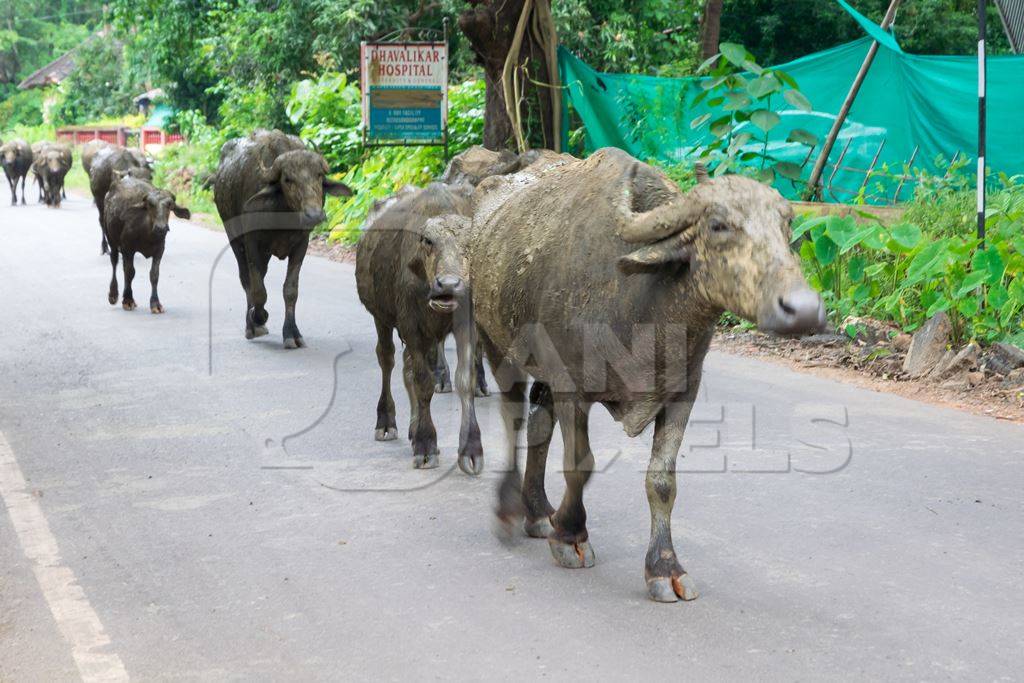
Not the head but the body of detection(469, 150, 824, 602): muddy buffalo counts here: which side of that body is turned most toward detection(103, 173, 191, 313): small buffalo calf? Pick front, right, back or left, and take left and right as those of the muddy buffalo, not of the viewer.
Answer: back

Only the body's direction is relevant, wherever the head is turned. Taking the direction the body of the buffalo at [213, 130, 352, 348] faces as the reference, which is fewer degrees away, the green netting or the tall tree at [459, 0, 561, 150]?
the green netting

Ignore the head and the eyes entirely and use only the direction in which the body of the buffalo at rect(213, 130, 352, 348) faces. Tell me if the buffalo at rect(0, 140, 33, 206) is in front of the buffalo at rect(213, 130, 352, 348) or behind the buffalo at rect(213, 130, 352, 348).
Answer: behind

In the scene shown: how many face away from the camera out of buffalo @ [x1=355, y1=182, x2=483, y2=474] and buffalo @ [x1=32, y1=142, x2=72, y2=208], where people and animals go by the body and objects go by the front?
0

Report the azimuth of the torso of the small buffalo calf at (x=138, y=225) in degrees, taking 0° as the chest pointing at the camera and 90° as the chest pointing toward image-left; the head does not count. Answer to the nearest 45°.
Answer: approximately 315°

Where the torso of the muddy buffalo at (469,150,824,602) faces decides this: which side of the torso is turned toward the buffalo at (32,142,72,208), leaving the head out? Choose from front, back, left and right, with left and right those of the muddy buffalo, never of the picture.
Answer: back

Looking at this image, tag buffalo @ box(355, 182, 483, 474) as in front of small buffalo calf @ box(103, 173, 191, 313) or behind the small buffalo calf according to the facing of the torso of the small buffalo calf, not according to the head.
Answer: in front

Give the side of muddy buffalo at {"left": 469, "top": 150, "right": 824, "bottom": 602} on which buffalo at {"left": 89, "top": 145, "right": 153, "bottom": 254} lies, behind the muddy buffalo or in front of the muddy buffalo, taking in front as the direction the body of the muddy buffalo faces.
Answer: behind

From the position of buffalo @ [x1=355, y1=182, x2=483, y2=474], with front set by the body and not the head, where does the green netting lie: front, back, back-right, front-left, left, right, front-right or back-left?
left
